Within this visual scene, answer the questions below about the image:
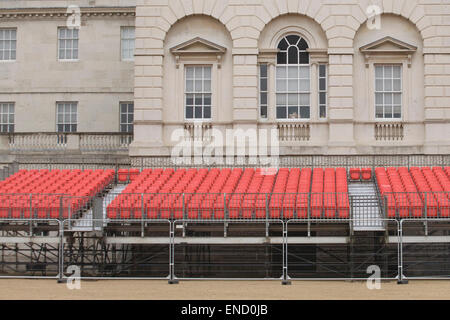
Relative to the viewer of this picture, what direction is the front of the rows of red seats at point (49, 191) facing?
facing the viewer

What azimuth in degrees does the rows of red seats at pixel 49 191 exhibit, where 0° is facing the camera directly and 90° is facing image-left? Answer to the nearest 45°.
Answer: approximately 0°
